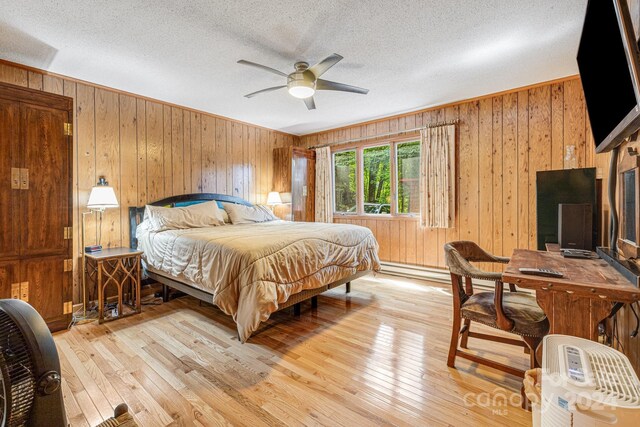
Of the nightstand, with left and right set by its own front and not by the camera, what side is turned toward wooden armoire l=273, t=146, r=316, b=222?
left

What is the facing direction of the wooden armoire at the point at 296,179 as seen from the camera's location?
facing the viewer and to the right of the viewer

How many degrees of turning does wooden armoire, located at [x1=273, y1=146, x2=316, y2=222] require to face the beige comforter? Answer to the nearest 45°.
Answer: approximately 45° to its right

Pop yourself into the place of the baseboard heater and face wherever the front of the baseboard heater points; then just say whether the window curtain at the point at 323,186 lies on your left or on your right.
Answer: on your right
